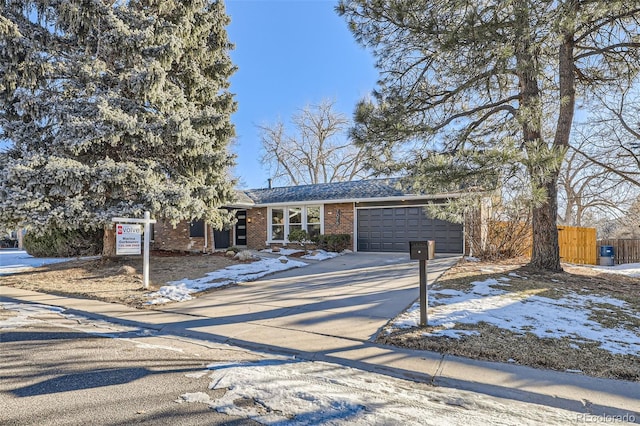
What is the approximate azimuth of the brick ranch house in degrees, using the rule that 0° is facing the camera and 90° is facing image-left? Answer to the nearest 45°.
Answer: approximately 0°

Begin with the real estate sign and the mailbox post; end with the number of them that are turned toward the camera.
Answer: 2

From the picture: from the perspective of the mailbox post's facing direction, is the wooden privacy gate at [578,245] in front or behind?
behind

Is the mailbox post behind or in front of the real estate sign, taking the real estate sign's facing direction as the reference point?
in front

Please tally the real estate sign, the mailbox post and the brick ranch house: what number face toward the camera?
3

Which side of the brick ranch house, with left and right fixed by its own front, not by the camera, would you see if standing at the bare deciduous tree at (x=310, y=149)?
back

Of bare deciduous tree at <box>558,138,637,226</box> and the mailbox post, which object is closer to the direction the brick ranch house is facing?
the mailbox post

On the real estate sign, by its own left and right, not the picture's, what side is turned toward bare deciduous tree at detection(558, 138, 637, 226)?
left
